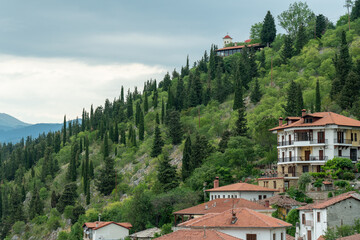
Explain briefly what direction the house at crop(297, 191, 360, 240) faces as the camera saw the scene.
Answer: facing the viewer and to the left of the viewer

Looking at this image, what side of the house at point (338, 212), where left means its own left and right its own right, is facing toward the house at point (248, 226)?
front
